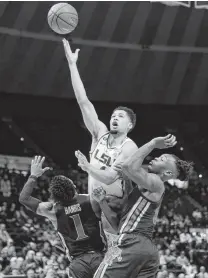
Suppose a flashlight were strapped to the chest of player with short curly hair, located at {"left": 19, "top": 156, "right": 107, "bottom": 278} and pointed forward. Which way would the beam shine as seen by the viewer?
away from the camera

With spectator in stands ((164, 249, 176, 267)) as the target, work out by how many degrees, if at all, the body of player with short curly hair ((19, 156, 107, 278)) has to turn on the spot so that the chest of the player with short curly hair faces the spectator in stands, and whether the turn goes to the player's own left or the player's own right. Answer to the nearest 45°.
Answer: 0° — they already face them

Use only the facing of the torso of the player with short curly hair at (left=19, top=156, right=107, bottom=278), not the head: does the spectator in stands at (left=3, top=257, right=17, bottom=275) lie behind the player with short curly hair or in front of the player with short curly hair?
in front

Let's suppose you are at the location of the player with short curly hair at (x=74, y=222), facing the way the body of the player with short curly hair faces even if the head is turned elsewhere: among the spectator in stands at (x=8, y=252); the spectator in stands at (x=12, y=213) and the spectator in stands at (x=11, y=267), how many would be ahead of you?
3

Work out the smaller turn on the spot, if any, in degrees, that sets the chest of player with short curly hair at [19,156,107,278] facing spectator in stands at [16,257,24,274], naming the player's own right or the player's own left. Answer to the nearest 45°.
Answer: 0° — they already face them

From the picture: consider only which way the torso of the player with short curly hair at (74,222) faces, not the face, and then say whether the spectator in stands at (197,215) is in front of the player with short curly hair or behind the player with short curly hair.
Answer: in front

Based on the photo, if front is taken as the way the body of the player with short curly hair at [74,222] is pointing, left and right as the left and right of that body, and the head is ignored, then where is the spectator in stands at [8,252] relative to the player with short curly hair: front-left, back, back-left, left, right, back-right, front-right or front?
front

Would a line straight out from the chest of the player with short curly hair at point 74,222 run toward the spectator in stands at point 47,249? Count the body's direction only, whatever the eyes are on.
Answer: yes

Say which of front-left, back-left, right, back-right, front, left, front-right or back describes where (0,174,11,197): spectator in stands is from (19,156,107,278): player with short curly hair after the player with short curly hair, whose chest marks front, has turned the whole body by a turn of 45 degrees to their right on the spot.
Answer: front-left

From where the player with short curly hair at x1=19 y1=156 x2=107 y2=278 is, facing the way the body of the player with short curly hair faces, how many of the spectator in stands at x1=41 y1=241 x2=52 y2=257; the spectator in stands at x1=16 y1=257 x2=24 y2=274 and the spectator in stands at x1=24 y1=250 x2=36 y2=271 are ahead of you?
3

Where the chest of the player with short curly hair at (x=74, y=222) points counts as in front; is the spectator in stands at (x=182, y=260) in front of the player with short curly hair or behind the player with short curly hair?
in front

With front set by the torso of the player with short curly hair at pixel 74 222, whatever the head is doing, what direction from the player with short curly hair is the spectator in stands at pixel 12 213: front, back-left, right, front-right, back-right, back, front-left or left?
front

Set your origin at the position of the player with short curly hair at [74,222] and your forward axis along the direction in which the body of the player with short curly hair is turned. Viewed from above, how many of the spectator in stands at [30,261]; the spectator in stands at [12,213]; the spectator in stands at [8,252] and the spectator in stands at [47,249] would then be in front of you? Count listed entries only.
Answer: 4
